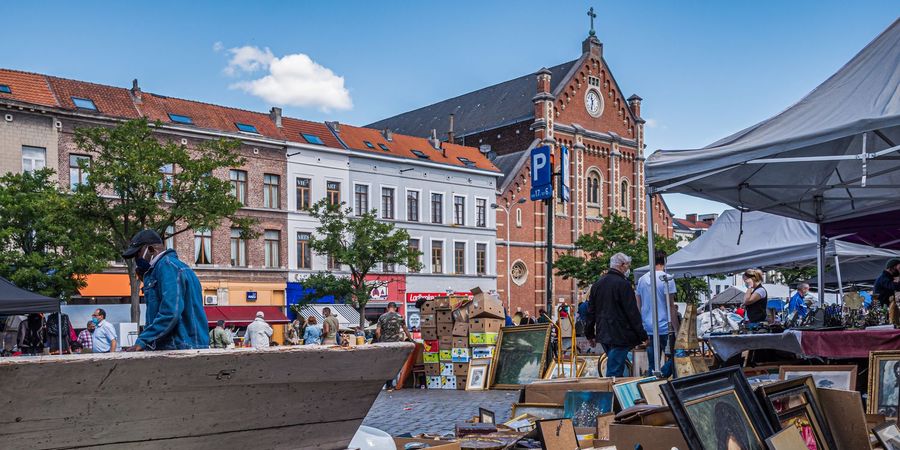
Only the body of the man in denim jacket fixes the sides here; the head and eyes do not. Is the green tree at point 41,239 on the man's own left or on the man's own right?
on the man's own right

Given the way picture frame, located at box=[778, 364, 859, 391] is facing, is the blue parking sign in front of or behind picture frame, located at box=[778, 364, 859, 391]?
behind

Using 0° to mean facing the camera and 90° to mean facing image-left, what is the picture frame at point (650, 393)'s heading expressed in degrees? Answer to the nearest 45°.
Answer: approximately 45°

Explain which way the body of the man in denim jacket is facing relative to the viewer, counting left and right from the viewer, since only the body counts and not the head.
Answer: facing to the left of the viewer

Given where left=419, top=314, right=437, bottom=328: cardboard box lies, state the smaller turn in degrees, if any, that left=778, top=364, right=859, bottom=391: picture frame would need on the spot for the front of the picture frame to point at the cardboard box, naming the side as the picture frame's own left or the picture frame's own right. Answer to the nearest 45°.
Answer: approximately 135° to the picture frame's own right

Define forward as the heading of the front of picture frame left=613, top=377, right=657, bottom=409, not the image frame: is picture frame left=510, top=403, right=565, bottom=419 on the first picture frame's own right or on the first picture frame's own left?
on the first picture frame's own right

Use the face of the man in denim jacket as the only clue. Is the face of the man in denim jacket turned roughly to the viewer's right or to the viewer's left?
to the viewer's left

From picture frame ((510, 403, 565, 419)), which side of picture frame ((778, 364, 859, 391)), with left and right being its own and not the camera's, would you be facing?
right
